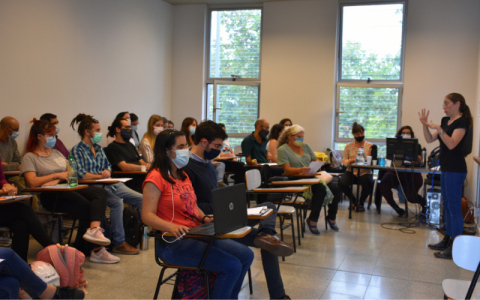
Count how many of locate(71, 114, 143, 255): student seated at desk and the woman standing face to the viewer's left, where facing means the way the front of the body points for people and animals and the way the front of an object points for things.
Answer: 1

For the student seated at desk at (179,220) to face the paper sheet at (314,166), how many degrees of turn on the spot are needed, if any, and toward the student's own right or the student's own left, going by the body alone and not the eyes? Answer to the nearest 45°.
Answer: approximately 90° to the student's own left

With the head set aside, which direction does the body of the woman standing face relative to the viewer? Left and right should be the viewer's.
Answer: facing to the left of the viewer

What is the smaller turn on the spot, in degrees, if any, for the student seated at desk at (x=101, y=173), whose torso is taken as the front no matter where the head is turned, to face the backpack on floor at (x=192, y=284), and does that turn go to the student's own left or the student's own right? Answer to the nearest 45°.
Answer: approximately 45° to the student's own right

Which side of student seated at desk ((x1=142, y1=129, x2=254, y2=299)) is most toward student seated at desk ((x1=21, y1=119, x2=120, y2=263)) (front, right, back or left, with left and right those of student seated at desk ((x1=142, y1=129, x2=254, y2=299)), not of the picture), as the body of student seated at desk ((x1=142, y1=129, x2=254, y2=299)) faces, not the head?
back

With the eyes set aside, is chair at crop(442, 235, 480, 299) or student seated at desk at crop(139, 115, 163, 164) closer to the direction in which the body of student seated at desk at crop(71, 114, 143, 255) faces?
the chair

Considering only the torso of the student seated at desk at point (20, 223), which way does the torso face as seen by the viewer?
to the viewer's right

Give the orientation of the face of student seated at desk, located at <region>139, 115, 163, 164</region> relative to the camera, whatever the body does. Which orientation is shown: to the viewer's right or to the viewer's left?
to the viewer's right

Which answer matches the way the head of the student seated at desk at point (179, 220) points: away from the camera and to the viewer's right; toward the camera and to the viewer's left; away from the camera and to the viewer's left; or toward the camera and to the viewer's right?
toward the camera and to the viewer's right

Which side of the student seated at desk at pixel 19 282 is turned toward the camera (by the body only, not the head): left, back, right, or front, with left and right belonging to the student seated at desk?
right

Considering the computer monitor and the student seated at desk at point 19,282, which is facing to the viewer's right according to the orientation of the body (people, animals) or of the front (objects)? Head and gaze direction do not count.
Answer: the student seated at desk

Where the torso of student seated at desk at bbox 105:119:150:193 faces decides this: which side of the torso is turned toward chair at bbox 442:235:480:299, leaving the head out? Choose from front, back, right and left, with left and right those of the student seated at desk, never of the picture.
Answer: front
